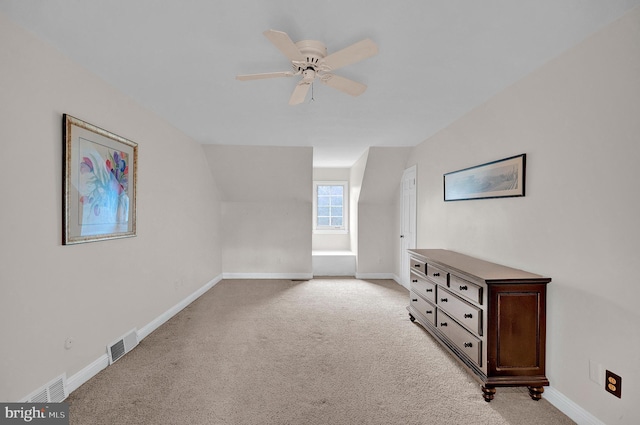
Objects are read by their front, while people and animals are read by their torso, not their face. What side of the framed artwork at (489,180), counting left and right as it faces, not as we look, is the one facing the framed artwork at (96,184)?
front

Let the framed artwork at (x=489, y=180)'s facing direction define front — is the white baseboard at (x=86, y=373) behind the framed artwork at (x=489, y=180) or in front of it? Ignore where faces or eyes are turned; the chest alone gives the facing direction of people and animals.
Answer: in front

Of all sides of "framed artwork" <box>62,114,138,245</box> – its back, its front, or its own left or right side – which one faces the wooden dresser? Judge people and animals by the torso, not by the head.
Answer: front

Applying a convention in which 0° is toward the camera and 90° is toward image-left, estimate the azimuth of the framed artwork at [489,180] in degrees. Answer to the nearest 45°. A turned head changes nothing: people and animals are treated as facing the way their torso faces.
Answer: approximately 45°

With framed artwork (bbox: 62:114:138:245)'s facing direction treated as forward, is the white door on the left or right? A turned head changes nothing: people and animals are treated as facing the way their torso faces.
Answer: on its left

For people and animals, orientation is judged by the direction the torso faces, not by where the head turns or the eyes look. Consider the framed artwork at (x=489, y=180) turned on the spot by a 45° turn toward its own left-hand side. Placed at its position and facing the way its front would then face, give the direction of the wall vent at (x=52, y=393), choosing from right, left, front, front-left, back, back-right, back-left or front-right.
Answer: front-right

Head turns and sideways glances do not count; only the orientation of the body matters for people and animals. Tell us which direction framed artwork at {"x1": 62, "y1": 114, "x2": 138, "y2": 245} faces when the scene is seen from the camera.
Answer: facing the viewer and to the right of the viewer

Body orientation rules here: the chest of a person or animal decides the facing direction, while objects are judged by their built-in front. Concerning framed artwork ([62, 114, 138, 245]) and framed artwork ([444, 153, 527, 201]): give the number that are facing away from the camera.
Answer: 0

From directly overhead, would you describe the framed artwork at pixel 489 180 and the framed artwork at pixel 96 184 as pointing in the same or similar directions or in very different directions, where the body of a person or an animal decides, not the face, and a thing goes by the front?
very different directions

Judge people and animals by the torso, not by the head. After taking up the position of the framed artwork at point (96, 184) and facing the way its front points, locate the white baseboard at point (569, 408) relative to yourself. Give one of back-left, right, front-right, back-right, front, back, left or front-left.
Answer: front

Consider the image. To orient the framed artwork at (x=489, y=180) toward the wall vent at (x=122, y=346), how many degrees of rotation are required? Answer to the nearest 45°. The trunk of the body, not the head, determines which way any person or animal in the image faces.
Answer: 0° — it already faces it
